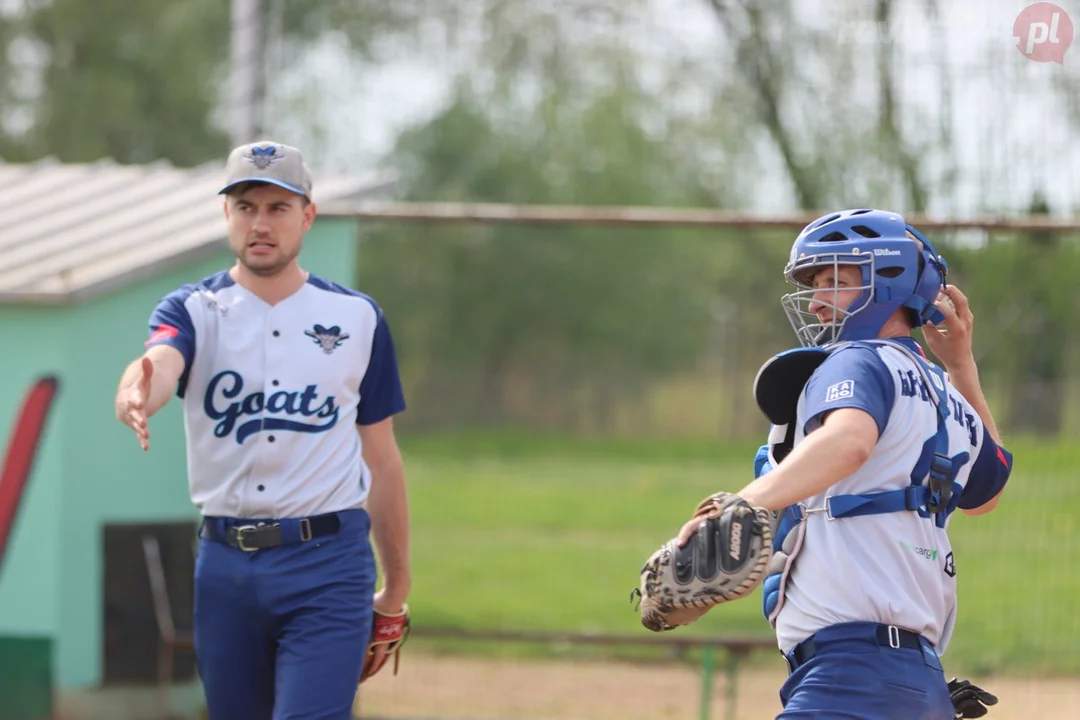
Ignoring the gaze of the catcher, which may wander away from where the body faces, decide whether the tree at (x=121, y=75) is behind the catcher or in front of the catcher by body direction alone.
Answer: in front

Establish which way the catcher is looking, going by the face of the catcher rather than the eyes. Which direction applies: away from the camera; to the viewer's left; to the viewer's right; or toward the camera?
to the viewer's left

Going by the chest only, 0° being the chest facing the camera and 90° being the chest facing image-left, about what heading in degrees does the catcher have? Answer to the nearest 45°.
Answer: approximately 135°

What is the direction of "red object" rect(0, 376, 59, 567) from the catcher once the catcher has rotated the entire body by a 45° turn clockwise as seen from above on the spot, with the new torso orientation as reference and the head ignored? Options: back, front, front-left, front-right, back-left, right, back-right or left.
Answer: front-left
